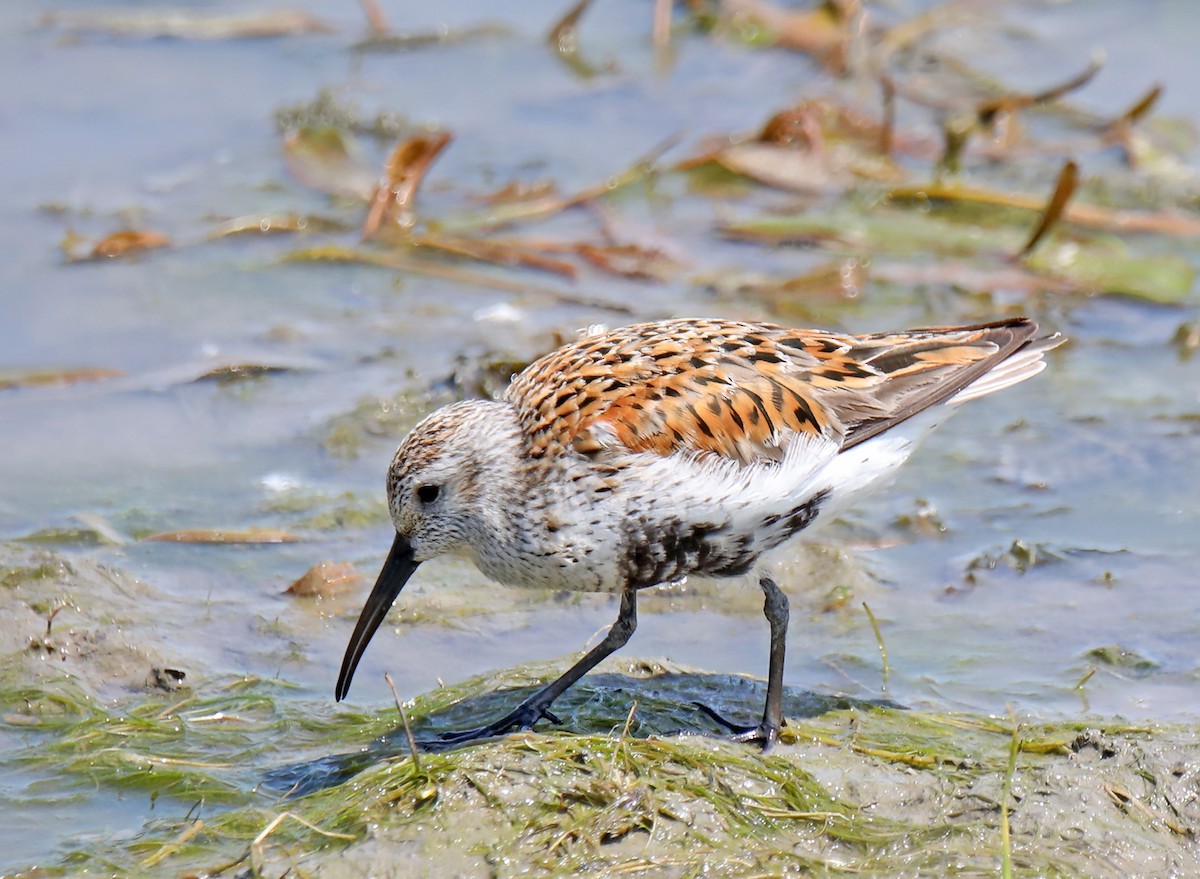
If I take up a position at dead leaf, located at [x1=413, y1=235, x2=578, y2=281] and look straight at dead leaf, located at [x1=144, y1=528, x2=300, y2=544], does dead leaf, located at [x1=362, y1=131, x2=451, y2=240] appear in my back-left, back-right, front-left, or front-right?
back-right

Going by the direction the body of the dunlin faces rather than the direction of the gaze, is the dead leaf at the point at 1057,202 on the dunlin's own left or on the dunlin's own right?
on the dunlin's own right

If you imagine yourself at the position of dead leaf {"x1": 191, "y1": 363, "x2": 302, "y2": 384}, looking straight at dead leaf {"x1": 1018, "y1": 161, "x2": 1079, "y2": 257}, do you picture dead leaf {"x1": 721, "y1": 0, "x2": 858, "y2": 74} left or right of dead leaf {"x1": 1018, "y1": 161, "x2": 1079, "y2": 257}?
left

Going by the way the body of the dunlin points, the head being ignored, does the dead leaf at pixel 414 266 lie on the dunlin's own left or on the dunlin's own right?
on the dunlin's own right

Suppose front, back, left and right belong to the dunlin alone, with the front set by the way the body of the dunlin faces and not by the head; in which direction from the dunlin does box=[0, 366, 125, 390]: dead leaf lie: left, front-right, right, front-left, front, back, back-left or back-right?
front-right

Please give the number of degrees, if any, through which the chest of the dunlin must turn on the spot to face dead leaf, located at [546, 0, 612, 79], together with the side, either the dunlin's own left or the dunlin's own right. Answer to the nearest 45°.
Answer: approximately 90° to the dunlin's own right

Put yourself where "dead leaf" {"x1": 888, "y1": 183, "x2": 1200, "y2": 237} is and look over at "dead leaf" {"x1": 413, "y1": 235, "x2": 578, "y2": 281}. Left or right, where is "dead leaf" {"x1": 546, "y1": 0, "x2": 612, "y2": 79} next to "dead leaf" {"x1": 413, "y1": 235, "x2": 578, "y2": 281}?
right

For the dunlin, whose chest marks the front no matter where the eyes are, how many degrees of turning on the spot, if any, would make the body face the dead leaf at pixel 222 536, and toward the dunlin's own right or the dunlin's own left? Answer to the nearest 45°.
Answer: approximately 45° to the dunlin's own right

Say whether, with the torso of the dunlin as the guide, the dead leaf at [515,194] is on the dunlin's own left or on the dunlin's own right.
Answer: on the dunlin's own right

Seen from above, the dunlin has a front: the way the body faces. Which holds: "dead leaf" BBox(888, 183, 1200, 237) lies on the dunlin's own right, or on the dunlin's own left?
on the dunlin's own right

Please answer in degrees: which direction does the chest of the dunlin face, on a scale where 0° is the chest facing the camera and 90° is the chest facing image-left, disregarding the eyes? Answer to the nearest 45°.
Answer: approximately 90°

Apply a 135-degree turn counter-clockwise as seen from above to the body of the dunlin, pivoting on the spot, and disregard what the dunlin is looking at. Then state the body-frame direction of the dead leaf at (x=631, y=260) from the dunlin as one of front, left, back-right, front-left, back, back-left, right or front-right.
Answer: back-left

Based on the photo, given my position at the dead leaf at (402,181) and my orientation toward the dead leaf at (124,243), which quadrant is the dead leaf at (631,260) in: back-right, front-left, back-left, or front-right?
back-left

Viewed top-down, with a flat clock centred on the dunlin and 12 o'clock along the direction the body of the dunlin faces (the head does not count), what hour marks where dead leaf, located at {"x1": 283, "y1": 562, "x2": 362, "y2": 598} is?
The dead leaf is roughly at 1 o'clock from the dunlin.
